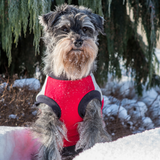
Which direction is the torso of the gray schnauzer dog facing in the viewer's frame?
toward the camera
